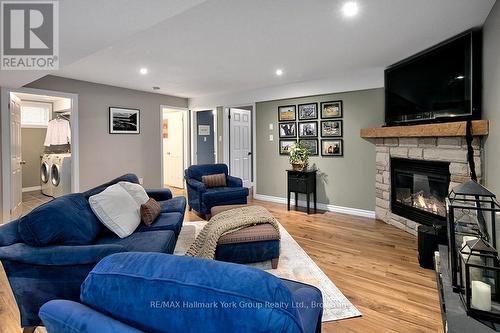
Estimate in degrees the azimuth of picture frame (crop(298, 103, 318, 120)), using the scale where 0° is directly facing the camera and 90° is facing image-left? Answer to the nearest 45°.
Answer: approximately 45°

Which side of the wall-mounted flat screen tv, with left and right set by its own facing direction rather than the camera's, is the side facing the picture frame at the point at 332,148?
right

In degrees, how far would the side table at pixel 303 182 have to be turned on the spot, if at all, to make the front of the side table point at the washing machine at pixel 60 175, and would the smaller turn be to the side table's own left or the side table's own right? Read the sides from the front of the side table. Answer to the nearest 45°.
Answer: approximately 45° to the side table's own right

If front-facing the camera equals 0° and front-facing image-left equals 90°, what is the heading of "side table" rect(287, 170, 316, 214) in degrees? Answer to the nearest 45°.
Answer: approximately 45°
